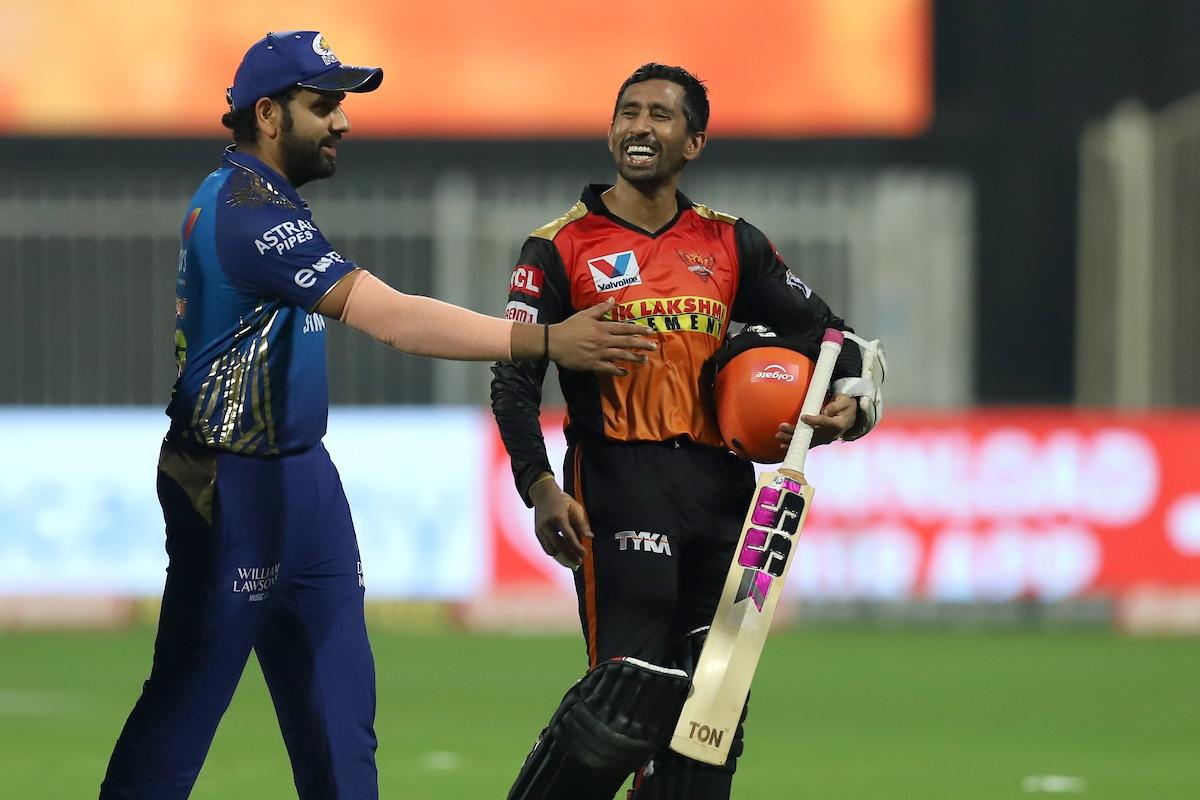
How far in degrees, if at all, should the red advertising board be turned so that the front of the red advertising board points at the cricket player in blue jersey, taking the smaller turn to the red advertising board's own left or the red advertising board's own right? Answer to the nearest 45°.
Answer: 0° — it already faces them

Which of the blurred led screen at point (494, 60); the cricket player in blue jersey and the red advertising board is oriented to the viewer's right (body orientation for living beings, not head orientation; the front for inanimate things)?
the cricket player in blue jersey

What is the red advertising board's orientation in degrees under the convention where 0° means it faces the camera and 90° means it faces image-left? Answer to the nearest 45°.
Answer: approximately 0°

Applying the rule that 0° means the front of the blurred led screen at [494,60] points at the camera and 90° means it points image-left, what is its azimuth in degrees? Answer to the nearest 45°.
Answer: approximately 0°

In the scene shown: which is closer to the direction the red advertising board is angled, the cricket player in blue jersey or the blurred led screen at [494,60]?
the cricket player in blue jersey

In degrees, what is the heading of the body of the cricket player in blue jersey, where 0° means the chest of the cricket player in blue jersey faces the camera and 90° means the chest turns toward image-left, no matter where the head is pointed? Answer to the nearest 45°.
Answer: approximately 270°

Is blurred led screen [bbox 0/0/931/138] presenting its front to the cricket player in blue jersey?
yes

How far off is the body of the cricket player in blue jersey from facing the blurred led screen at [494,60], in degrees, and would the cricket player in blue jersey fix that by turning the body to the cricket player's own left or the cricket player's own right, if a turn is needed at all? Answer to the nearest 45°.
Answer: approximately 90° to the cricket player's own left

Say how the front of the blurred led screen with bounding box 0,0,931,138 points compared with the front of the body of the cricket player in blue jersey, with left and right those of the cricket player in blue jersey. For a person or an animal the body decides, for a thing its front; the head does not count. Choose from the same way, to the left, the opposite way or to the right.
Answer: to the right

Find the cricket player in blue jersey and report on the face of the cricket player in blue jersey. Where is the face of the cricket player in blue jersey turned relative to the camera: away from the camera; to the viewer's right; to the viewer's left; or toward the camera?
to the viewer's right
